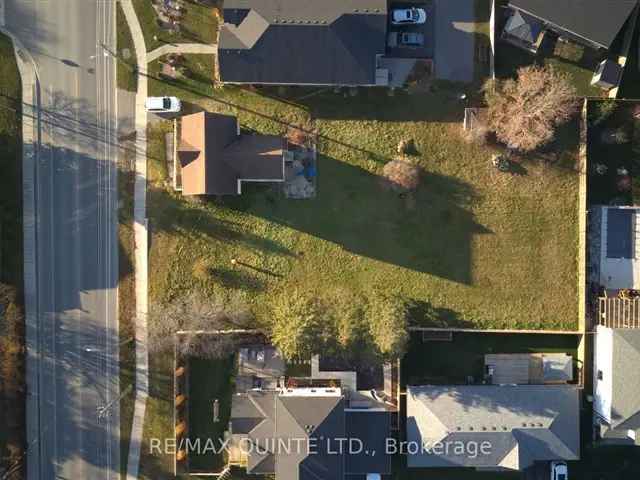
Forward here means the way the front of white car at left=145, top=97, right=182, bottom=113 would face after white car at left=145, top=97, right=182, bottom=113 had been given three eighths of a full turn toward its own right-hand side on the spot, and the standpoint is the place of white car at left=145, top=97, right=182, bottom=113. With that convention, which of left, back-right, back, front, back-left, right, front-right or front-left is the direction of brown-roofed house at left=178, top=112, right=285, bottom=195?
left

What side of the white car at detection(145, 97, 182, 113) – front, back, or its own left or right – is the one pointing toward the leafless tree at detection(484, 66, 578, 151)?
front

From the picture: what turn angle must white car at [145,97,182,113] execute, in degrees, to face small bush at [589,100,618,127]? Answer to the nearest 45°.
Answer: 0° — it already faces it

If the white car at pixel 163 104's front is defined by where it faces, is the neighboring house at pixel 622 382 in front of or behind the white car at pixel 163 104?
in front

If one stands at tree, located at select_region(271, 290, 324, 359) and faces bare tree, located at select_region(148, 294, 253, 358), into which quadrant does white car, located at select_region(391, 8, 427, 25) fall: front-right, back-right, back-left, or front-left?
back-right

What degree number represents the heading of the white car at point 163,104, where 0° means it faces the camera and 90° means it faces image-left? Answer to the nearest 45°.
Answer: approximately 270°

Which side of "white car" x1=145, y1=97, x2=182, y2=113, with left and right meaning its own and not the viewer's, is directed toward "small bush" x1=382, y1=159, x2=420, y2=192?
front
